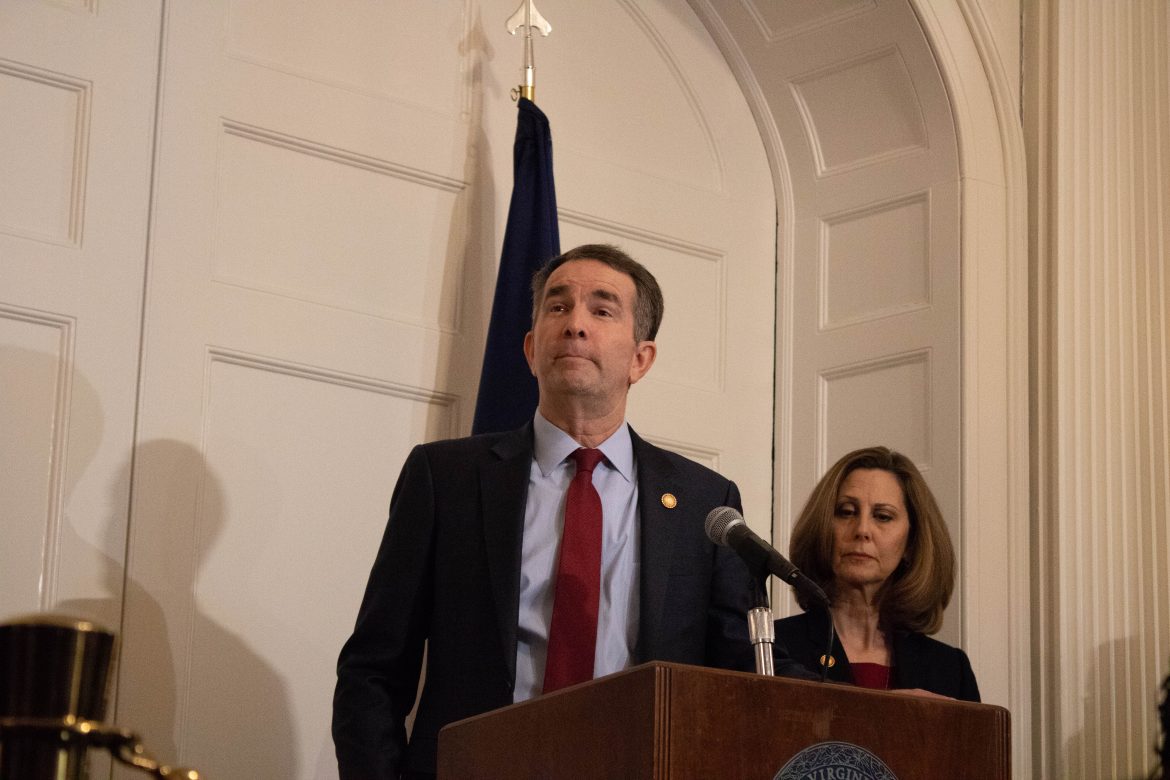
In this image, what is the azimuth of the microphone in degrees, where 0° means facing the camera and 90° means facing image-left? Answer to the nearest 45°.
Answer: approximately 135°

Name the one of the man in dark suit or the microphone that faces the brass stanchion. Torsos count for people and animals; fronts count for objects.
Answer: the man in dark suit

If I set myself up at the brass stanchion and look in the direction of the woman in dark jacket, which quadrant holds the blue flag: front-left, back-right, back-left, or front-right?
front-left

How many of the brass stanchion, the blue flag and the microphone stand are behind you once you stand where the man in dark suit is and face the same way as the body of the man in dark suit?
1

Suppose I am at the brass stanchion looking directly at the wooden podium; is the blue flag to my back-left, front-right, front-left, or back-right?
front-left

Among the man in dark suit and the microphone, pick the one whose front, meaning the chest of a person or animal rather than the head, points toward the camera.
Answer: the man in dark suit

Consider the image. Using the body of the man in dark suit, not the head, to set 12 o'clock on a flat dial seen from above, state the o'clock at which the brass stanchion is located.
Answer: The brass stanchion is roughly at 12 o'clock from the man in dark suit.

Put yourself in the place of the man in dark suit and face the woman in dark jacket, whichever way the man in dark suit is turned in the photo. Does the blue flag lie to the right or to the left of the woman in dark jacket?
left

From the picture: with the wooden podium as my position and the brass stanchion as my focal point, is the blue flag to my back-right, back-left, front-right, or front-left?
back-right

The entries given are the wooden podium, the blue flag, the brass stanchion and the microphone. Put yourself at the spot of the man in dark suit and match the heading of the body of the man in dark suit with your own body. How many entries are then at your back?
1

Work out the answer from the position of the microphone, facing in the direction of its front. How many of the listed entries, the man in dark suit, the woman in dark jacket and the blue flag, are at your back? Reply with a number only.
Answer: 0

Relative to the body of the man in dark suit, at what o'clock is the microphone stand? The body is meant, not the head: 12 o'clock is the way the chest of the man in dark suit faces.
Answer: The microphone stand is roughly at 11 o'clock from the man in dark suit.

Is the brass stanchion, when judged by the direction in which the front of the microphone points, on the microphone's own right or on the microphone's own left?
on the microphone's own left

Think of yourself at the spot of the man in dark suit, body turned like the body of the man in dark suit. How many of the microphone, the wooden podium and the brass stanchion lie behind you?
0

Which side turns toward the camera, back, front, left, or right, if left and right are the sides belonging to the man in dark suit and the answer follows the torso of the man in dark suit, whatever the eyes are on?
front

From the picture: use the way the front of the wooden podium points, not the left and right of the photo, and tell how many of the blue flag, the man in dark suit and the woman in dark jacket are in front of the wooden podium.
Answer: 0

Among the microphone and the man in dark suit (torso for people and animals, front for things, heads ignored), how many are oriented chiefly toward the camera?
1

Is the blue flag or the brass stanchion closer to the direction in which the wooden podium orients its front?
the brass stanchion

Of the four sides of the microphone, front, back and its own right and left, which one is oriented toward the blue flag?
front

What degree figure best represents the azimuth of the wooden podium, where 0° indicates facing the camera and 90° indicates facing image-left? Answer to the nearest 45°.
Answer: approximately 315°

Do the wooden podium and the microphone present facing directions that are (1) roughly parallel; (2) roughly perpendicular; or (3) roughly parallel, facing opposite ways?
roughly parallel, facing opposite ways

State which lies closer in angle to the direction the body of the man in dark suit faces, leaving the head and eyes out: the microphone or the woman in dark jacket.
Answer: the microphone
